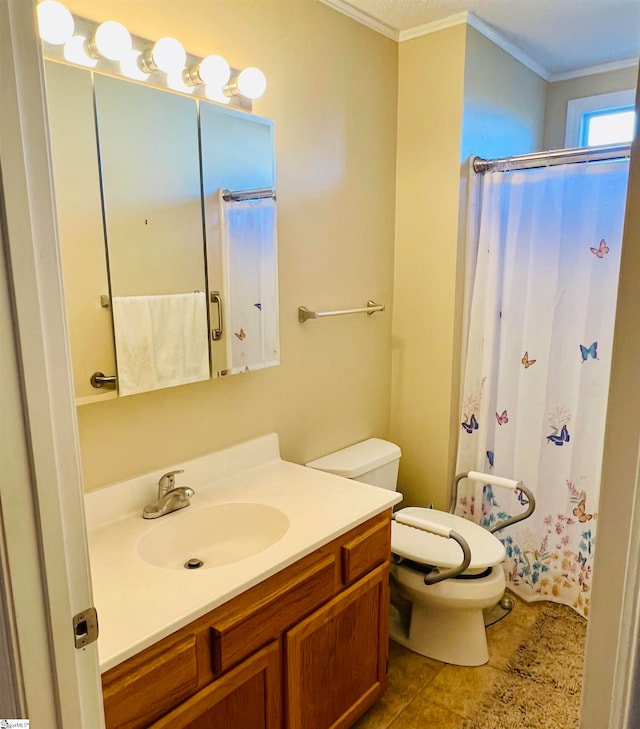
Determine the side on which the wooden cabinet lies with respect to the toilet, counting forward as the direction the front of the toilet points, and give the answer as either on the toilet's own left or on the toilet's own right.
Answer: on the toilet's own right

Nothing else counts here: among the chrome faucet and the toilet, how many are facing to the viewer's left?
0

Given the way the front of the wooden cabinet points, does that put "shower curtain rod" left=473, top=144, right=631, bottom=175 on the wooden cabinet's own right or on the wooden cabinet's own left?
on the wooden cabinet's own left

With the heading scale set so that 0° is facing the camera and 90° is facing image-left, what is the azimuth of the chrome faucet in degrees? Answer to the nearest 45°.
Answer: approximately 315°

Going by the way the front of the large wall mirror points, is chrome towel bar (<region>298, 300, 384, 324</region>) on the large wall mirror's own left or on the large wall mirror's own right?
on the large wall mirror's own left

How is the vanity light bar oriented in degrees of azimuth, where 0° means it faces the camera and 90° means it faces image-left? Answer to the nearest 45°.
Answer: approximately 315°

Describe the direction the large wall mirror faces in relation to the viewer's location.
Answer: facing the viewer and to the right of the viewer

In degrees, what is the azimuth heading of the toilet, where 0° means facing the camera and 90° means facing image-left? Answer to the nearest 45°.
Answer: approximately 315°

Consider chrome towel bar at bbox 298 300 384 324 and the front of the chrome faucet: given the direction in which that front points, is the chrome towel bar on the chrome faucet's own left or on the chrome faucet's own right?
on the chrome faucet's own left

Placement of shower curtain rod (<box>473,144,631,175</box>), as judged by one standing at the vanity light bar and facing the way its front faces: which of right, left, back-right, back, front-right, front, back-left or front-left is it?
front-left
